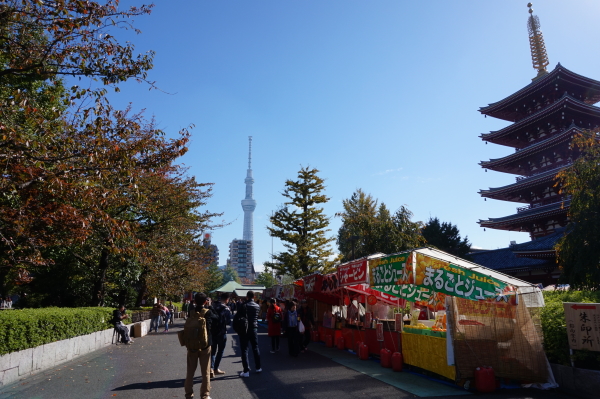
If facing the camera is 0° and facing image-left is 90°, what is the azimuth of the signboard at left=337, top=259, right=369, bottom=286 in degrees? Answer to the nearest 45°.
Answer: approximately 45°

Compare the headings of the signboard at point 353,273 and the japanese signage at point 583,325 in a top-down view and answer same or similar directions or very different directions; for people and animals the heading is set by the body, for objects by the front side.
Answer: same or similar directions

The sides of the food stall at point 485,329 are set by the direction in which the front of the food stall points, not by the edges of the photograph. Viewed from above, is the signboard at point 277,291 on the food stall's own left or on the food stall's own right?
on the food stall's own right

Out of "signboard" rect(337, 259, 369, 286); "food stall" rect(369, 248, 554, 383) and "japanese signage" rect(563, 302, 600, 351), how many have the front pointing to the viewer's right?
0

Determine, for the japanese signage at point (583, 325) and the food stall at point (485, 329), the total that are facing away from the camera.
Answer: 0

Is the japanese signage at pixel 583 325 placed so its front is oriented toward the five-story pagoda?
no

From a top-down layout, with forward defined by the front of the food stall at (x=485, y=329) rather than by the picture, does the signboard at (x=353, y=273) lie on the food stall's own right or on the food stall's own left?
on the food stall's own right

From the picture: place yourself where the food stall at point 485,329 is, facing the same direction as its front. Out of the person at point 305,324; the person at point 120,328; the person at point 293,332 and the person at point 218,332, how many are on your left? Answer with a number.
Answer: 0

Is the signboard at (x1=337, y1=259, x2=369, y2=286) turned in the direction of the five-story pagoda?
no

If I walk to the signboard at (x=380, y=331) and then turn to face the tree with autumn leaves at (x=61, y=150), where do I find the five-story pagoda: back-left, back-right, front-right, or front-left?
back-right

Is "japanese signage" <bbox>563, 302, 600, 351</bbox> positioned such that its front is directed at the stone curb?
no

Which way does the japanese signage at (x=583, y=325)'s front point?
toward the camera

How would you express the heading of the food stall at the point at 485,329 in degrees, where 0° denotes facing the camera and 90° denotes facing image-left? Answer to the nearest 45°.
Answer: approximately 45°

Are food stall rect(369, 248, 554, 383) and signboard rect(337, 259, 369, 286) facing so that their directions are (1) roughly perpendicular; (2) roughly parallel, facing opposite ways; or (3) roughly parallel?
roughly parallel
